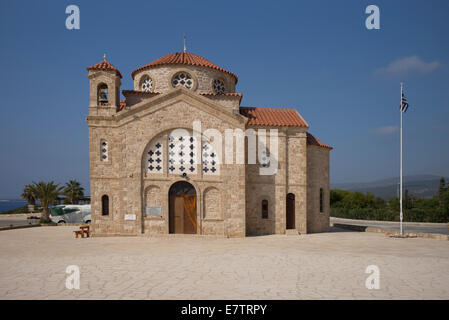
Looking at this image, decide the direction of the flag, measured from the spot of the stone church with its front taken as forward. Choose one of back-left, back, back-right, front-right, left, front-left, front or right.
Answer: left

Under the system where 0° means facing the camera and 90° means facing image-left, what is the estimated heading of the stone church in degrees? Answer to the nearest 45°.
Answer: approximately 0°

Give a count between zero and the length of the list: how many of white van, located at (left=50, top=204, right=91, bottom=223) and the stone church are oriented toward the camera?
1

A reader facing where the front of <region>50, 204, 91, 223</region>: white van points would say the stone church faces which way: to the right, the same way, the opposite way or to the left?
to the left

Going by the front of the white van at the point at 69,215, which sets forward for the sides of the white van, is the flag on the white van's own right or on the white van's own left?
on the white van's own left

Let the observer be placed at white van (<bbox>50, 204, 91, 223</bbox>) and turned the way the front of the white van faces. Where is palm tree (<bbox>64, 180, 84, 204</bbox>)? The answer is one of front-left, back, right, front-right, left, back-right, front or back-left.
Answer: right

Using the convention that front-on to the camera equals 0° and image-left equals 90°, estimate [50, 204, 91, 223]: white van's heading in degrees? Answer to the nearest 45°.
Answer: approximately 90°
